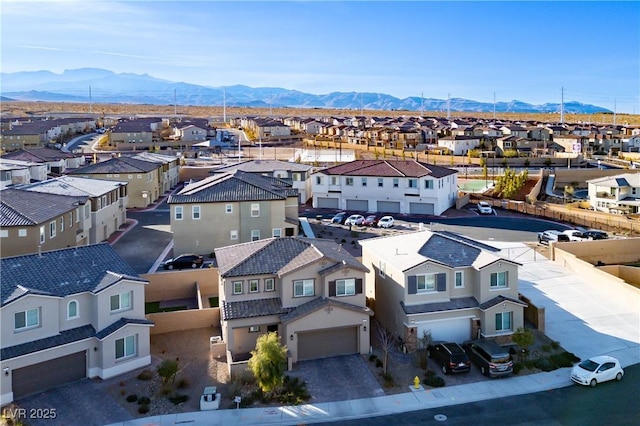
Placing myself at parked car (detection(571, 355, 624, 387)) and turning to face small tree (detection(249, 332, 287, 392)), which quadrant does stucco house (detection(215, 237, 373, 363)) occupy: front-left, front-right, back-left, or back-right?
front-right

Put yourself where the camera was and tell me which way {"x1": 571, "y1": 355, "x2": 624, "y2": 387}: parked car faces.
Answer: facing the viewer and to the left of the viewer

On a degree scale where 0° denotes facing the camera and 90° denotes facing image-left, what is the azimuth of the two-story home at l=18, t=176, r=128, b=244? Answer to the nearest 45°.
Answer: approximately 315°

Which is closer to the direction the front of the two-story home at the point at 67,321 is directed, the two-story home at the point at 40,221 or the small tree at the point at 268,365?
the small tree

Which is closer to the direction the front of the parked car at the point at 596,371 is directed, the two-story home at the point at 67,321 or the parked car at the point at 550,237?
the two-story home

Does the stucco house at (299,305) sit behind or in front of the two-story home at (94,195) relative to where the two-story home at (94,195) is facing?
in front

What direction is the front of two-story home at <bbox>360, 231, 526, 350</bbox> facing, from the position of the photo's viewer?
facing the viewer

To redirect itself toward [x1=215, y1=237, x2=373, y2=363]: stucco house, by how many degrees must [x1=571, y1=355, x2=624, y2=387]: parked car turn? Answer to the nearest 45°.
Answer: approximately 45° to its right

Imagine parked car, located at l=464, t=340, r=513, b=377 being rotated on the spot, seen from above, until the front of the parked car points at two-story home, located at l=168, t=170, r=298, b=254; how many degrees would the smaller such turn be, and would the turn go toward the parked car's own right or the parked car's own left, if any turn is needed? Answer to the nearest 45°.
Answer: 0° — it already faces it

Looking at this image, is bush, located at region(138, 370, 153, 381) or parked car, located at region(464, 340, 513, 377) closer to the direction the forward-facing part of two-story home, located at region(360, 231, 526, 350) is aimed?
the parked car

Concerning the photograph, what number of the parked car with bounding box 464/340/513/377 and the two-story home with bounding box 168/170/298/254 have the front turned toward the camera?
0
